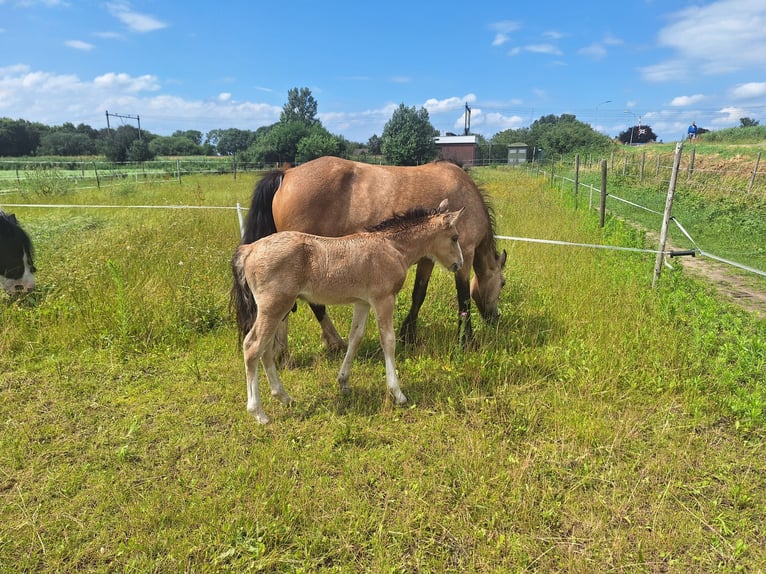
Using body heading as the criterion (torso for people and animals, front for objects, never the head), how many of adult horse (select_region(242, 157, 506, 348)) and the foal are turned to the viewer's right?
2

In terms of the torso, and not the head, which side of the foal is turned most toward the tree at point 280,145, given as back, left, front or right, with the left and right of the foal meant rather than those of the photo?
left

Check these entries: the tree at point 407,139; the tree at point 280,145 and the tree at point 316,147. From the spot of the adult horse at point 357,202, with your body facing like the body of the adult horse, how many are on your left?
3

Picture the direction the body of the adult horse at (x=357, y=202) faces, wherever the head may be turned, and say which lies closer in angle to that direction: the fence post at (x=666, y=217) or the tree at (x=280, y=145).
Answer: the fence post

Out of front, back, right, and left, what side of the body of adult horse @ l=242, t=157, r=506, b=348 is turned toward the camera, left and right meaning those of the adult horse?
right

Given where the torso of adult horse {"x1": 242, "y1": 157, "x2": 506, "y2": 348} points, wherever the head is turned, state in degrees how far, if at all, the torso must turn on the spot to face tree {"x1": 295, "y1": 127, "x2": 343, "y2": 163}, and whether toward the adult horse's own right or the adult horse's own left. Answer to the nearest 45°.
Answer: approximately 90° to the adult horse's own left

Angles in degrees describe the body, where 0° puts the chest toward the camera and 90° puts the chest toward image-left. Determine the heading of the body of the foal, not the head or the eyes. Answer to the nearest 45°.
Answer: approximately 270°

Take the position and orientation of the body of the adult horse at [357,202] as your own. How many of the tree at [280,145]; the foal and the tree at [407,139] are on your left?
2

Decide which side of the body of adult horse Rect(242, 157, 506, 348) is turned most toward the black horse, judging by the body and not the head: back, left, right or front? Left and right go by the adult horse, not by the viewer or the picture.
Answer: back

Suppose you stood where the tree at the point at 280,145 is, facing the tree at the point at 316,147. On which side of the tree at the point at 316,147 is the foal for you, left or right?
right

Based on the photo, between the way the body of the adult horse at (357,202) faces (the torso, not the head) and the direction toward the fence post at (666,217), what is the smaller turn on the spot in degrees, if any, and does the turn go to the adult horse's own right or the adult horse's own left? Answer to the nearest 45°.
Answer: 0° — it already faces it

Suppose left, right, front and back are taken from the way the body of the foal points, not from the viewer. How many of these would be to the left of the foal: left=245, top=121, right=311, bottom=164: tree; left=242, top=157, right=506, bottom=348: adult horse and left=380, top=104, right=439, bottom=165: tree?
3
